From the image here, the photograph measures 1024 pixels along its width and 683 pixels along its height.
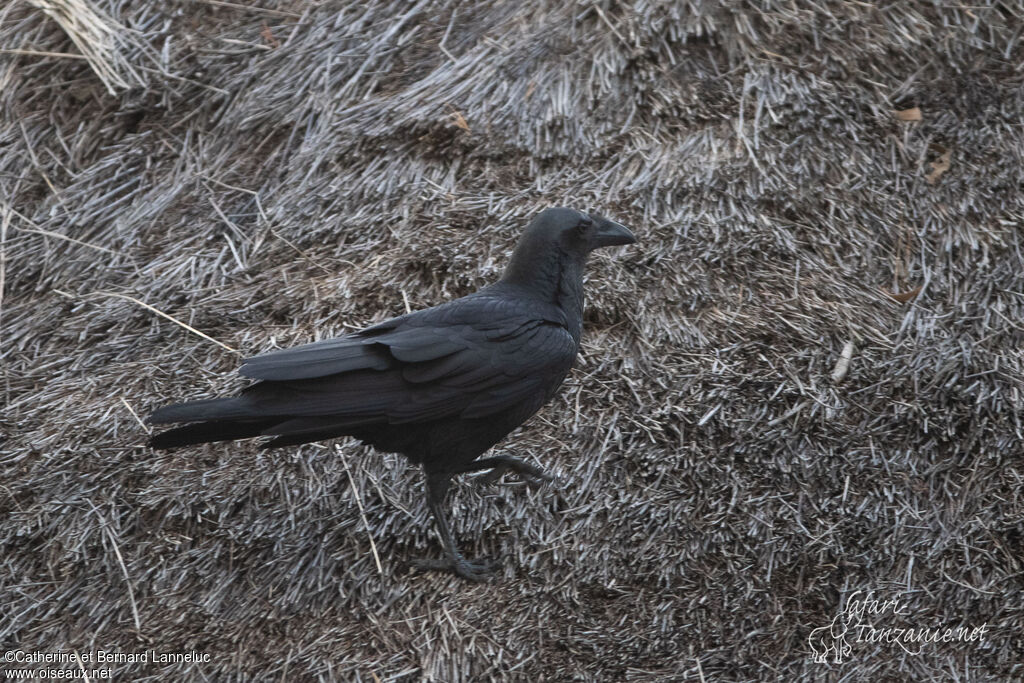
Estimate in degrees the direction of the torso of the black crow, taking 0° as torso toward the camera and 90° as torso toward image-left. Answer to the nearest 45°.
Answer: approximately 270°

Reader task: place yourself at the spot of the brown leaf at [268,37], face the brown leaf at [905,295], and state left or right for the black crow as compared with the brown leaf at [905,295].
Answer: right

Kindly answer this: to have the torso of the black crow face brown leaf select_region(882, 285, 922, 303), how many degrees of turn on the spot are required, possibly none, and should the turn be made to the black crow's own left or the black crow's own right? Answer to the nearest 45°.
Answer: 0° — it already faces it
